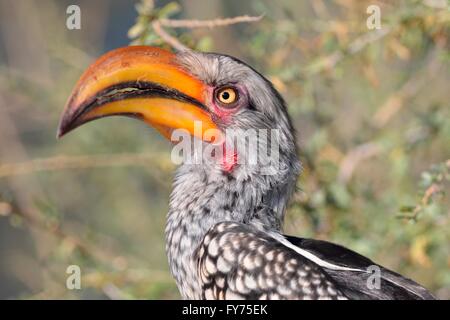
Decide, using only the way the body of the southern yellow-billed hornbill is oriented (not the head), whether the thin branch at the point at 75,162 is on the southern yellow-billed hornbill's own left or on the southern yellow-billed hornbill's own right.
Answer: on the southern yellow-billed hornbill's own right

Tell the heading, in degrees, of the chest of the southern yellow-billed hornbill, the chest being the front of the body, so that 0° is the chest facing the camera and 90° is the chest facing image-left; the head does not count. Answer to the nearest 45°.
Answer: approximately 90°
